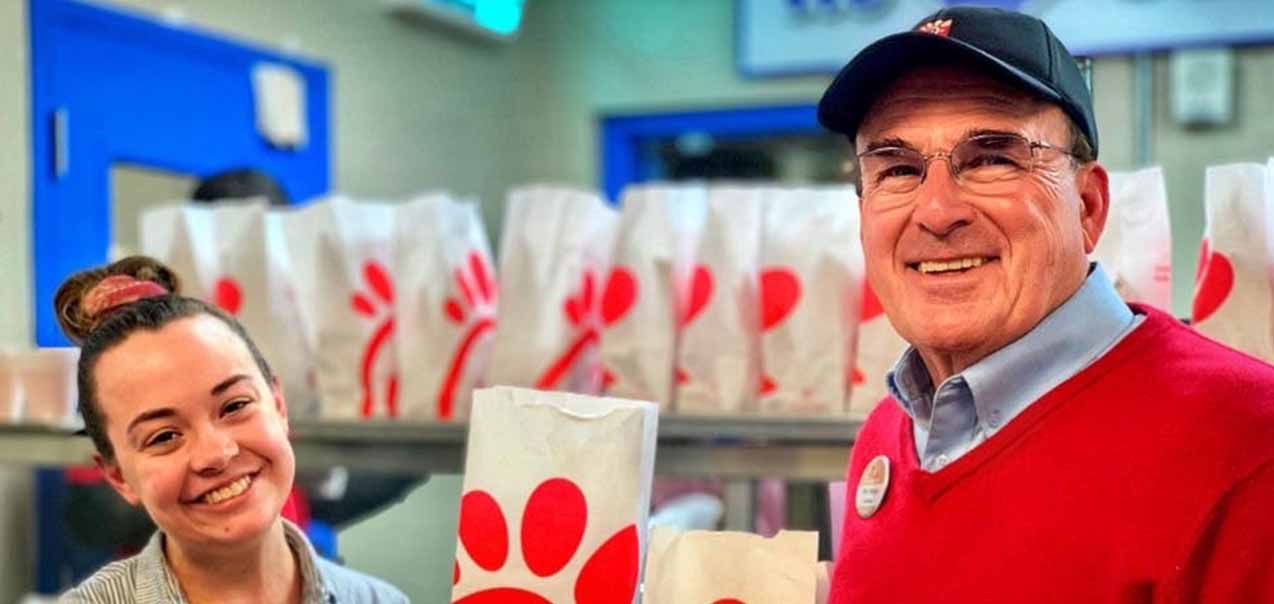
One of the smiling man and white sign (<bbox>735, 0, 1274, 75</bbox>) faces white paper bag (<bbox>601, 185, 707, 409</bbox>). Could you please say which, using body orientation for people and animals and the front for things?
the white sign

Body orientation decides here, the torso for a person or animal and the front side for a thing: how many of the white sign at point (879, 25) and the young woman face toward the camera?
2

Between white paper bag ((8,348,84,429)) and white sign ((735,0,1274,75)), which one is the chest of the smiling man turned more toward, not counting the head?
the white paper bag

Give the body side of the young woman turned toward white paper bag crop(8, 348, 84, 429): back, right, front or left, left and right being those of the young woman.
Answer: back

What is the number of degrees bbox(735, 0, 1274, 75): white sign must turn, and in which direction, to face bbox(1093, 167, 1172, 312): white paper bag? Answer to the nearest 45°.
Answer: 0° — it already faces it

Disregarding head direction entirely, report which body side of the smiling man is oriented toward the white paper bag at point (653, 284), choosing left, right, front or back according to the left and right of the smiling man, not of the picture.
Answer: right

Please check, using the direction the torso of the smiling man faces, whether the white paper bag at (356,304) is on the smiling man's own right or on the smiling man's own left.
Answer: on the smiling man's own right

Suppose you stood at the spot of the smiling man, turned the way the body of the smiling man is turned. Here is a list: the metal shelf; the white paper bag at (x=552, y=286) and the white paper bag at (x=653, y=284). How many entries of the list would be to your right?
3

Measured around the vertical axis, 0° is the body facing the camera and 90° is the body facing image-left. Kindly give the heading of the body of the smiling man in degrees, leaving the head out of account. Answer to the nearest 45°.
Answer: approximately 45°

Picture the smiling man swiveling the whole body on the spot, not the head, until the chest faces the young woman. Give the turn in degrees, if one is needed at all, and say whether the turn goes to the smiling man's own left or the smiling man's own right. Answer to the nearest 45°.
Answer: approximately 45° to the smiling man's own right
